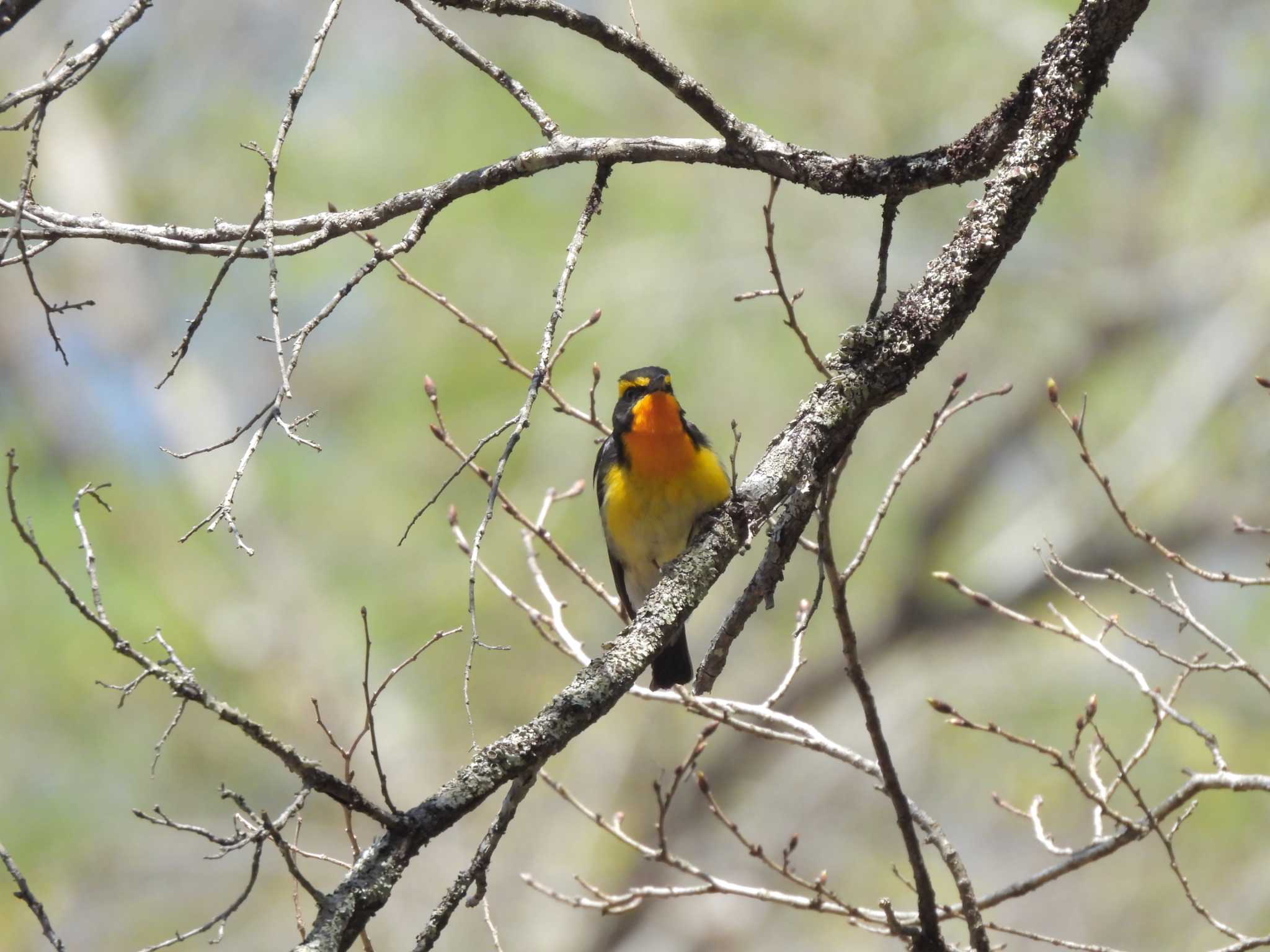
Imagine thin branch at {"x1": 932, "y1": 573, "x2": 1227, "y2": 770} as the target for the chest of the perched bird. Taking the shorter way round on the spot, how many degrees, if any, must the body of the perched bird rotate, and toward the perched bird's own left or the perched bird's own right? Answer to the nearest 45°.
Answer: approximately 45° to the perched bird's own left

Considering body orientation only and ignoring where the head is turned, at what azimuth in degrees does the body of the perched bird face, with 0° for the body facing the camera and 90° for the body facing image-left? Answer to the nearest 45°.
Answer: approximately 0°
